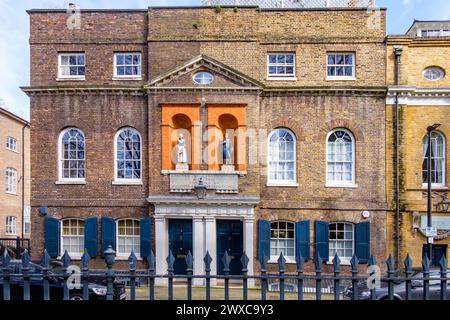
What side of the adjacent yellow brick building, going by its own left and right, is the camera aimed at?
front

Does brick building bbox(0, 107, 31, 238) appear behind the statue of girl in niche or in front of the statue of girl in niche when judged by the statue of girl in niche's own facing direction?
behind

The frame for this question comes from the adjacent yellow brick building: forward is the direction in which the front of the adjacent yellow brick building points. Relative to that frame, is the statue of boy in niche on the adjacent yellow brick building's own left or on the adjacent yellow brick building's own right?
on the adjacent yellow brick building's own right

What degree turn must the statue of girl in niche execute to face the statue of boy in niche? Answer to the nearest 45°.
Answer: approximately 90° to its left

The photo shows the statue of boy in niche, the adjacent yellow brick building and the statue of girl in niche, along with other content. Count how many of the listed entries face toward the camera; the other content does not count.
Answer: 3

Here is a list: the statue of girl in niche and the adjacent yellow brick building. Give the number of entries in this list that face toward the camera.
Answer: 2
